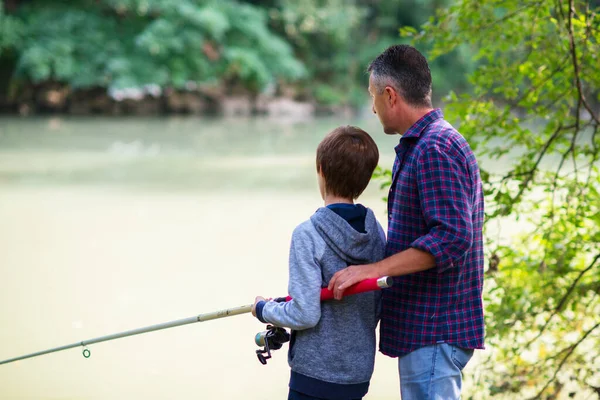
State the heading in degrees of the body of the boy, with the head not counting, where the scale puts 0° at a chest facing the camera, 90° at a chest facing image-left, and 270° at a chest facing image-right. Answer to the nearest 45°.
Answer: approximately 135°

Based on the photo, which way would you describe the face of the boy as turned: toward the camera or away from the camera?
away from the camera
